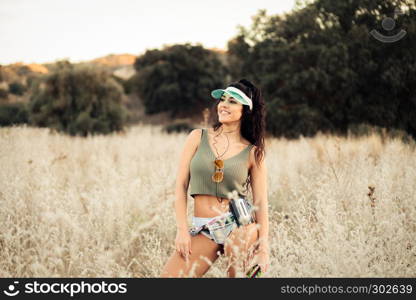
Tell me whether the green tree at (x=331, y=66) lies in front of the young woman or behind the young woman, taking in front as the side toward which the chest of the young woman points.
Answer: behind

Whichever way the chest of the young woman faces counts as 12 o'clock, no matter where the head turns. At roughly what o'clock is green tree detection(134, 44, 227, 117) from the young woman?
The green tree is roughly at 6 o'clock from the young woman.

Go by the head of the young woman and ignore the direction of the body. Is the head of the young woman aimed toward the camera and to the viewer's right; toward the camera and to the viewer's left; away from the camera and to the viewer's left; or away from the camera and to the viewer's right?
toward the camera and to the viewer's left

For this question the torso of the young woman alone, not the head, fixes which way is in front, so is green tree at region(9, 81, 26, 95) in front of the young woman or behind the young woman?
behind

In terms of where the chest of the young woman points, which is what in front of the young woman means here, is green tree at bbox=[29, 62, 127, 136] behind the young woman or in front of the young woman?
behind

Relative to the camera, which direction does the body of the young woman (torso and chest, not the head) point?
toward the camera
